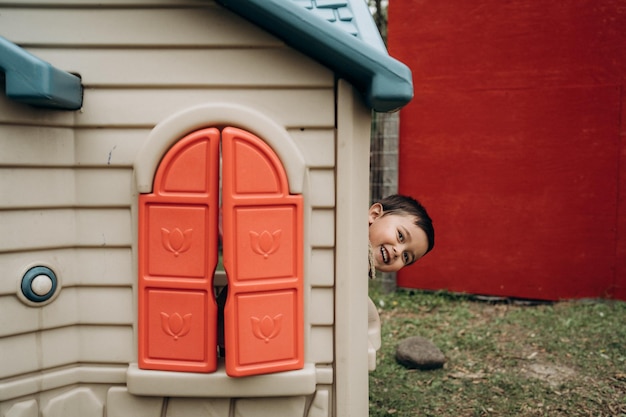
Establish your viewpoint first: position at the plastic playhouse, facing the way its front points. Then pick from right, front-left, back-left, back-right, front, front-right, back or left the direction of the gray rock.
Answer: back-left

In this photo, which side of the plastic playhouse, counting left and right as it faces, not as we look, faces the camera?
front
